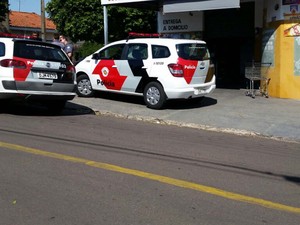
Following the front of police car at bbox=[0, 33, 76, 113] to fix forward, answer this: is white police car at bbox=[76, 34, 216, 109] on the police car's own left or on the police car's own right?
on the police car's own right

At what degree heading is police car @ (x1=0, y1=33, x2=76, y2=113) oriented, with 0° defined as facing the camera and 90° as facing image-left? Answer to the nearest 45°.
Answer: approximately 135°

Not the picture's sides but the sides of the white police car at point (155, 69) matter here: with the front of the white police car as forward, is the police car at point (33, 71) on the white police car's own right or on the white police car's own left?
on the white police car's own left

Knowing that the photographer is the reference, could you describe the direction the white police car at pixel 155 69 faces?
facing away from the viewer and to the left of the viewer
